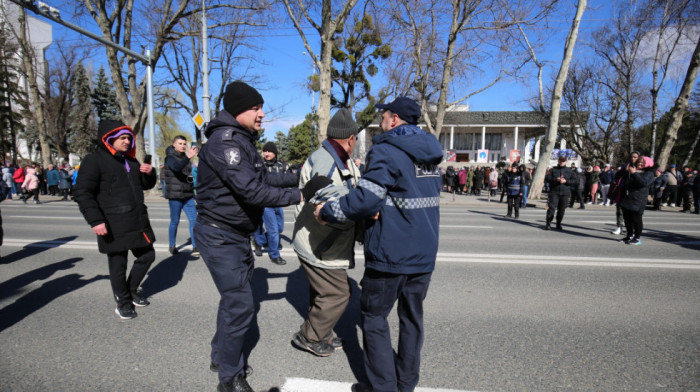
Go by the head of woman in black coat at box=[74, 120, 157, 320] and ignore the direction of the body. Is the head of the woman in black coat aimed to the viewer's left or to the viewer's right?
to the viewer's right

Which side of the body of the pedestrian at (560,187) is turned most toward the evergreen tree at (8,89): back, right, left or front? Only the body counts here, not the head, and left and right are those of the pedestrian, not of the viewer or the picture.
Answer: right

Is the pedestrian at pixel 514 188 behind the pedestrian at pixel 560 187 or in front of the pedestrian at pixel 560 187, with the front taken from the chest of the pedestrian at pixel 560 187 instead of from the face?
behind

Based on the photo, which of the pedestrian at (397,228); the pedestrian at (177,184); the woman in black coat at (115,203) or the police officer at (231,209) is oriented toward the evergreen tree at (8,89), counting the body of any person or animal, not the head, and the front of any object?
the pedestrian at (397,228)

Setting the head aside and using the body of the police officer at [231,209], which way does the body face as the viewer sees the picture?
to the viewer's right

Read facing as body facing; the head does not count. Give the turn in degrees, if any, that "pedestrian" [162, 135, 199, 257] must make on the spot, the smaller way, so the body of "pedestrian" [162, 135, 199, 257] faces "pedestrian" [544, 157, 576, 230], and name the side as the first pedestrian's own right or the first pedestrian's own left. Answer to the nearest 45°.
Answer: approximately 45° to the first pedestrian's own left

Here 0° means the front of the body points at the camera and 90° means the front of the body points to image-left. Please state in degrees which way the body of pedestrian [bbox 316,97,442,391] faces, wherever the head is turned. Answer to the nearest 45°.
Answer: approximately 135°

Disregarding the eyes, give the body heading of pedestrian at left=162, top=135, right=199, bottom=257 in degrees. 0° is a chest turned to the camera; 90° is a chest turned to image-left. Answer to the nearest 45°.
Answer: approximately 315°

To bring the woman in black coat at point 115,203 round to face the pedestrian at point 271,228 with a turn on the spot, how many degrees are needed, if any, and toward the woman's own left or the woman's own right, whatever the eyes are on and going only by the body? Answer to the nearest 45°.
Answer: approximately 90° to the woman's own left

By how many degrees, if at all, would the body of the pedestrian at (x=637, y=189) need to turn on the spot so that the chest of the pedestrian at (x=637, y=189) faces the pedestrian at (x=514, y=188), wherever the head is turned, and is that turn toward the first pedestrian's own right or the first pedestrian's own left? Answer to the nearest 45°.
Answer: approximately 90° to the first pedestrian's own right

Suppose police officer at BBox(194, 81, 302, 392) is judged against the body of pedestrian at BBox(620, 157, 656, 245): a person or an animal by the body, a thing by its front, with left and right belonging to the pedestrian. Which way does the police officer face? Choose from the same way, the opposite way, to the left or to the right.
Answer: the opposite way

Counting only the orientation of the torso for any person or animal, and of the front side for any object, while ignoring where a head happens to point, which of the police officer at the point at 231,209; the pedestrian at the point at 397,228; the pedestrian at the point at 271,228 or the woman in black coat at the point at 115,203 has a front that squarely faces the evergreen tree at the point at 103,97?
the pedestrian at the point at 397,228
